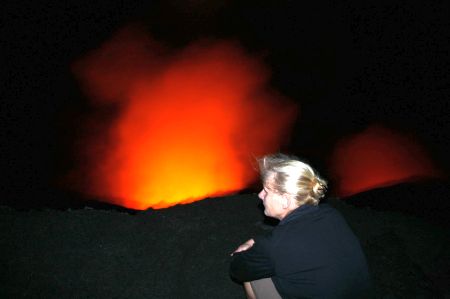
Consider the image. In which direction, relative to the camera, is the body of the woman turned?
to the viewer's left

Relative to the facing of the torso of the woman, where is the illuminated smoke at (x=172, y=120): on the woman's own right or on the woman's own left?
on the woman's own right

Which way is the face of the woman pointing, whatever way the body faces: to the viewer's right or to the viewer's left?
to the viewer's left
